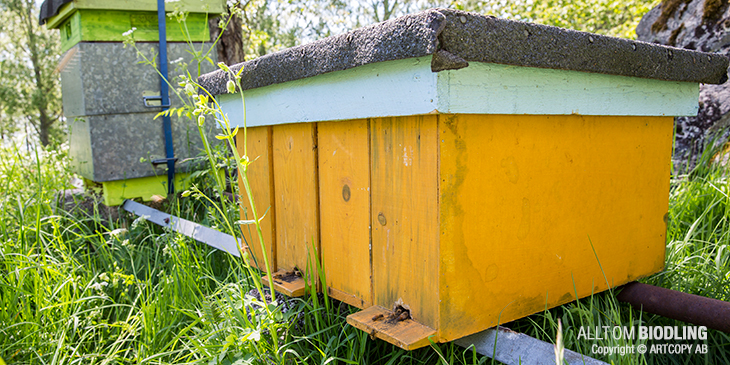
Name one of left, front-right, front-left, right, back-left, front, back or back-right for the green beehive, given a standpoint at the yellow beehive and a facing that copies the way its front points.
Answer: right

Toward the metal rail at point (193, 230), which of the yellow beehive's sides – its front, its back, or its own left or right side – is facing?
right

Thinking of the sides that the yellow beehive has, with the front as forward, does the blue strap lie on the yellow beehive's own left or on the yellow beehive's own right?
on the yellow beehive's own right

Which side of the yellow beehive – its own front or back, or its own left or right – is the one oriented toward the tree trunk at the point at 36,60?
right

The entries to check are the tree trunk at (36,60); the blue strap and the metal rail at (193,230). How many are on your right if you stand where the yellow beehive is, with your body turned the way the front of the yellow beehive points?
3

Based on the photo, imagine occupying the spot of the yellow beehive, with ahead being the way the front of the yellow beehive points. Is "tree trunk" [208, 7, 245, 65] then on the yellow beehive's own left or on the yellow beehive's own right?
on the yellow beehive's own right

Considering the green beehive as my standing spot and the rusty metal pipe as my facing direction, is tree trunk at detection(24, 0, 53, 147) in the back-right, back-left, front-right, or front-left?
back-left

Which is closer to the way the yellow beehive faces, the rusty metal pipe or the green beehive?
the green beehive

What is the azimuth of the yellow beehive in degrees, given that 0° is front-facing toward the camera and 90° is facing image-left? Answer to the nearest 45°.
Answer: approximately 45°
